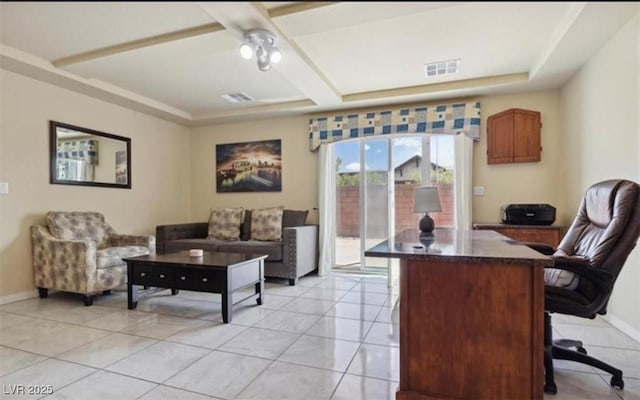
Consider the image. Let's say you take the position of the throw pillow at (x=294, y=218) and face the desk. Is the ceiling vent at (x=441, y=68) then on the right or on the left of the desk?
left

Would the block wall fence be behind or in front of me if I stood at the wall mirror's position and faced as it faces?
in front

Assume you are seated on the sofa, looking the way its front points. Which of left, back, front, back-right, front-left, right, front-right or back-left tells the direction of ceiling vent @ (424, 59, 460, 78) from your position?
left

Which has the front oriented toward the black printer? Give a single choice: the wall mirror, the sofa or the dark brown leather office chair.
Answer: the wall mirror

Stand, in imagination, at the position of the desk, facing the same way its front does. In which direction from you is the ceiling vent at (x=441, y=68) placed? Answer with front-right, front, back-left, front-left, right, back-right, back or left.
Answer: left

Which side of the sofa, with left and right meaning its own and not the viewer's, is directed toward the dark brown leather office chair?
left

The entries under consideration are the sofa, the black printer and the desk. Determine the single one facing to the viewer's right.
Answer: the desk

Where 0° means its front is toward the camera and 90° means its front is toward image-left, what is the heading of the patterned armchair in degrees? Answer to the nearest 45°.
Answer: approximately 315°

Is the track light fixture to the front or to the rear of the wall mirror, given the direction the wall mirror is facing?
to the front

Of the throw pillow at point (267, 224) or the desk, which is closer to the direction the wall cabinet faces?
the desk

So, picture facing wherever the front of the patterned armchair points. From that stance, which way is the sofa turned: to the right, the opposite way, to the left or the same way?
to the right

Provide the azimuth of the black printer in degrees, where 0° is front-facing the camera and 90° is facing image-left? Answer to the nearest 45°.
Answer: approximately 0°

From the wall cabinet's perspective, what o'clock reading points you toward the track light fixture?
The track light fixture is roughly at 1 o'clock from the wall cabinet.
